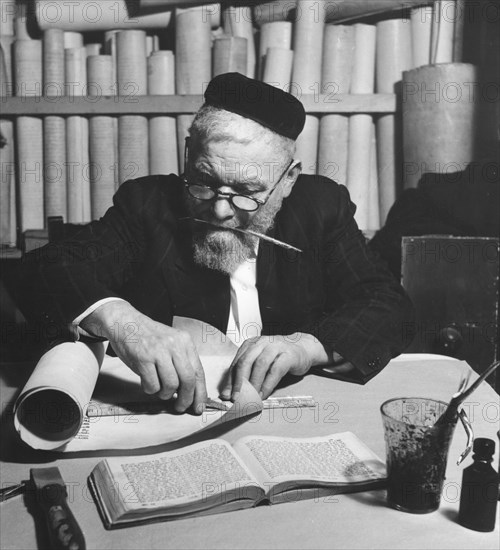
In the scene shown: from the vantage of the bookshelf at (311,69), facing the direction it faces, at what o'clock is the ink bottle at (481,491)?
The ink bottle is roughly at 12 o'clock from the bookshelf.

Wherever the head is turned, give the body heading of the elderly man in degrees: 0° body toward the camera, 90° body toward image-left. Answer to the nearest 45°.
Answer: approximately 0°

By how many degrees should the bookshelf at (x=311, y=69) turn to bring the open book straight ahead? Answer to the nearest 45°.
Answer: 0° — it already faces it

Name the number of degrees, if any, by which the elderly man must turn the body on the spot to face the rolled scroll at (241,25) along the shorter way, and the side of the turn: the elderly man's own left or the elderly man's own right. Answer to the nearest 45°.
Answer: approximately 180°

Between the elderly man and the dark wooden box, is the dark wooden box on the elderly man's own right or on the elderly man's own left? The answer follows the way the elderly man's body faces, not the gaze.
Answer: on the elderly man's own left

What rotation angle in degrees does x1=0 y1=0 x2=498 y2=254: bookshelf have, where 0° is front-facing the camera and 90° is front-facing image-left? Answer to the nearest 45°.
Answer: approximately 0°
